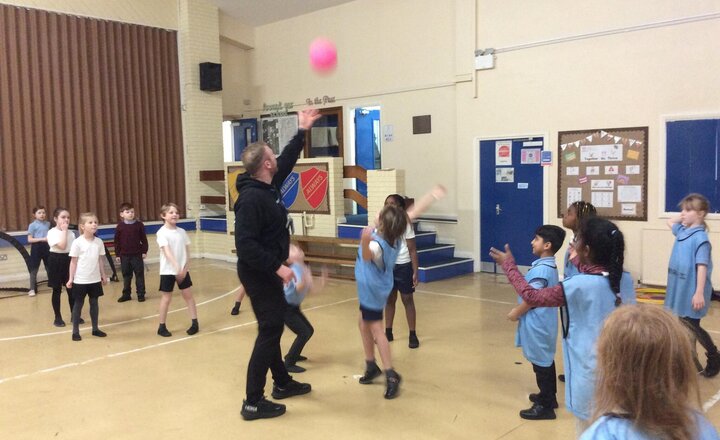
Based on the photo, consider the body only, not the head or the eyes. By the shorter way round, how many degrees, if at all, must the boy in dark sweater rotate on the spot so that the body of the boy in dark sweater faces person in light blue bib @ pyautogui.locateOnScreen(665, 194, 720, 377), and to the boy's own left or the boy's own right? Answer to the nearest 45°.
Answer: approximately 45° to the boy's own left

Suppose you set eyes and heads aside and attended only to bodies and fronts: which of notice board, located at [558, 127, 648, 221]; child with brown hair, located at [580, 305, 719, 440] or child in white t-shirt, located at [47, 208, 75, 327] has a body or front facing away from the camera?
the child with brown hair

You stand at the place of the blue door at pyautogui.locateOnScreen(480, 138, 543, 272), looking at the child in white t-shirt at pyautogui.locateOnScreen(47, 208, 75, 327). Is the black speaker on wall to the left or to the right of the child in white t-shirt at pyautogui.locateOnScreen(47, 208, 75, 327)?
right

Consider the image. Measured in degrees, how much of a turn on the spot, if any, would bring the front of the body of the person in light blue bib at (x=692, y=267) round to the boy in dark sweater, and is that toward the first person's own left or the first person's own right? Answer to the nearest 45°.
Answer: approximately 45° to the first person's own right

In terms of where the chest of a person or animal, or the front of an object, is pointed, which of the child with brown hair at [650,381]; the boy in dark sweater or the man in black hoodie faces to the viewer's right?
the man in black hoodie

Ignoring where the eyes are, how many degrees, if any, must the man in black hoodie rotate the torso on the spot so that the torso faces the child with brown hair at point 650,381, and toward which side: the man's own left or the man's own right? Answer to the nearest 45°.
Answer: approximately 90° to the man's own right

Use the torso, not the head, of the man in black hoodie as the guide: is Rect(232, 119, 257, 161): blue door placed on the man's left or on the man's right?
on the man's left

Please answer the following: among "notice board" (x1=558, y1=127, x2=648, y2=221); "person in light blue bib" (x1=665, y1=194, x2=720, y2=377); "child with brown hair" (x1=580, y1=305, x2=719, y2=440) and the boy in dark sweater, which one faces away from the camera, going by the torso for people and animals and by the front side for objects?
the child with brown hair

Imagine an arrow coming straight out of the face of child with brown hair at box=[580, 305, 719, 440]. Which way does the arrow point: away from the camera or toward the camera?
away from the camera

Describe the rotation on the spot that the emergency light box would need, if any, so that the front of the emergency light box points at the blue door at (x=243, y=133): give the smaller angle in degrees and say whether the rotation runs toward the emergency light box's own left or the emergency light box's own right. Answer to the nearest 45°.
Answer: approximately 135° to the emergency light box's own right

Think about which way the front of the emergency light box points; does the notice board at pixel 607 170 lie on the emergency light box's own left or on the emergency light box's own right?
on the emergency light box's own left

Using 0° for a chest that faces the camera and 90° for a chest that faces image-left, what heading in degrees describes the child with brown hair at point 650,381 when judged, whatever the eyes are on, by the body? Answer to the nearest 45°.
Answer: approximately 180°

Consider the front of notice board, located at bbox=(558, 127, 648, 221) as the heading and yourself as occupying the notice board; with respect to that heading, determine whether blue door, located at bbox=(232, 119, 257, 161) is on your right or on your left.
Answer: on your right

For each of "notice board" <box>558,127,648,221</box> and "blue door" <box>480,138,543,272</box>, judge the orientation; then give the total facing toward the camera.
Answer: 2

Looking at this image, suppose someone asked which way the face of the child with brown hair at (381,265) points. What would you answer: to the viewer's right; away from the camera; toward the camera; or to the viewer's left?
away from the camera

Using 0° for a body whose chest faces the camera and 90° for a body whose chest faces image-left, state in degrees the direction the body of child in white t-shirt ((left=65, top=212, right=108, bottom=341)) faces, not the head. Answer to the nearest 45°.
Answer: approximately 315°

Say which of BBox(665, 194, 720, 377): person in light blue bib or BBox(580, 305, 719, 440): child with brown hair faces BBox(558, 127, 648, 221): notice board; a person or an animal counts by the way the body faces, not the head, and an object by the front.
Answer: the child with brown hair
